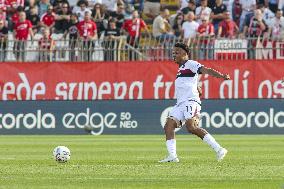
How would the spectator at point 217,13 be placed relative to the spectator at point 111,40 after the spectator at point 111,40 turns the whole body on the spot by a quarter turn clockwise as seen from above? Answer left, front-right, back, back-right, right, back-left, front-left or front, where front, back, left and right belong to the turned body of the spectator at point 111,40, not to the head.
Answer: back

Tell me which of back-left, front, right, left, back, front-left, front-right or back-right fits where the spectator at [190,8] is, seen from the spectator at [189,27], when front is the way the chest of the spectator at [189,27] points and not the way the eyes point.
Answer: back

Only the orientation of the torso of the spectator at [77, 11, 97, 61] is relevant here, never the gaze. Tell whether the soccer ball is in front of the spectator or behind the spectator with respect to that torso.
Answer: in front

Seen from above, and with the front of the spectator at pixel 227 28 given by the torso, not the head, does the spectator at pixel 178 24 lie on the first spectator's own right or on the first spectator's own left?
on the first spectator's own right

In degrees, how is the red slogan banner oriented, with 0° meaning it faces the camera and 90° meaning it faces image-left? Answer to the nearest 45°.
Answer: approximately 0°

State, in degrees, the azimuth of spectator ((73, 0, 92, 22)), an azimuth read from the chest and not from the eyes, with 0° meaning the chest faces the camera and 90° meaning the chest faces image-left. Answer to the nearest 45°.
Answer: approximately 0°
